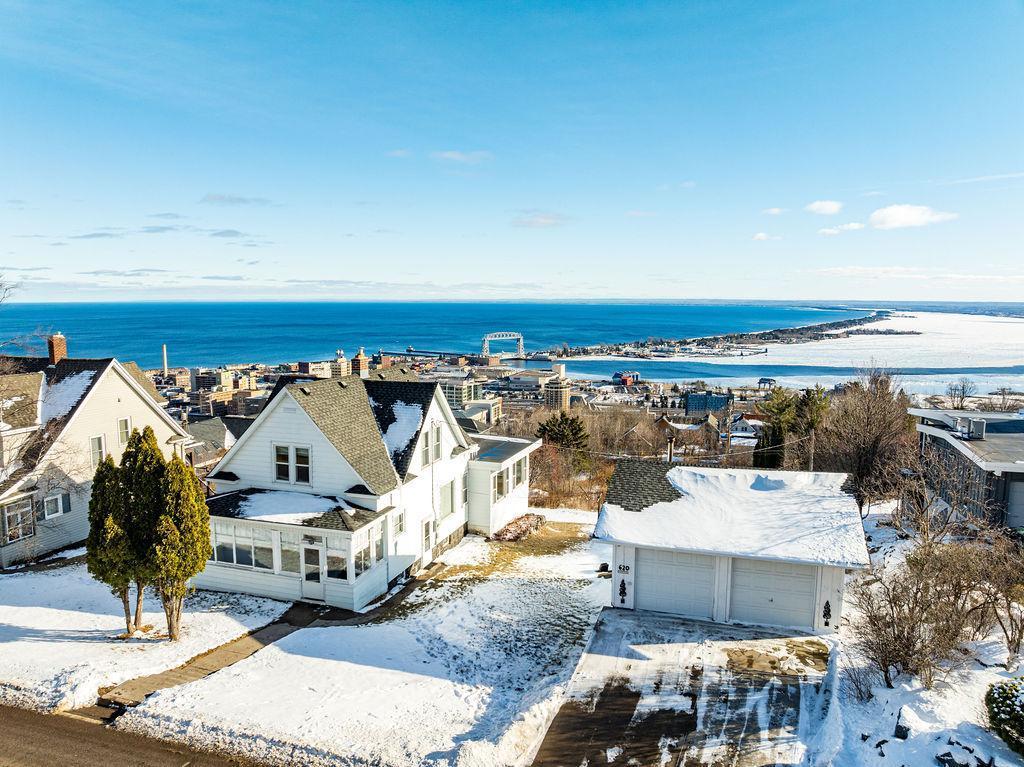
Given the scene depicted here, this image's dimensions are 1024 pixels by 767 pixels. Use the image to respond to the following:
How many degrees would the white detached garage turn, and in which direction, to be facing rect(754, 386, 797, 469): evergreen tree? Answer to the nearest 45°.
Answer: approximately 180°

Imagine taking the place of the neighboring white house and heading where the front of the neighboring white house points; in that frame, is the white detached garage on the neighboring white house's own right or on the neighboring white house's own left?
on the neighboring white house's own left

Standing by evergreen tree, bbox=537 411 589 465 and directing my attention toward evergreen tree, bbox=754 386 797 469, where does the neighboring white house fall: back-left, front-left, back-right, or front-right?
back-right

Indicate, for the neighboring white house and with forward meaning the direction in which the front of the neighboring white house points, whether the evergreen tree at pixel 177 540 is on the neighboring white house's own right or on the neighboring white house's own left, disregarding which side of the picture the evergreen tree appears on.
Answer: on the neighboring white house's own left

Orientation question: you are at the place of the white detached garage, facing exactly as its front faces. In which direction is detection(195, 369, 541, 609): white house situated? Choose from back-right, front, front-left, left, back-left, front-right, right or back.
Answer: right

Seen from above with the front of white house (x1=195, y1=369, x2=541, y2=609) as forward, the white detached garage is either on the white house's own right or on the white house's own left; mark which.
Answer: on the white house's own left

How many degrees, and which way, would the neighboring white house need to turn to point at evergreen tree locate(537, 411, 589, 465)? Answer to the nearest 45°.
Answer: approximately 135° to its left

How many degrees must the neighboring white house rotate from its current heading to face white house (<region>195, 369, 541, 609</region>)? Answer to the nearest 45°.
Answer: approximately 90° to its left

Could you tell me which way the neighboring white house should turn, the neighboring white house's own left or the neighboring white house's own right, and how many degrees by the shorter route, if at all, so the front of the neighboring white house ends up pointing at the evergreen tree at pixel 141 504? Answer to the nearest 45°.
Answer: approximately 45° to the neighboring white house's own left

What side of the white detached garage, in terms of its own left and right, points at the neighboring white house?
right
